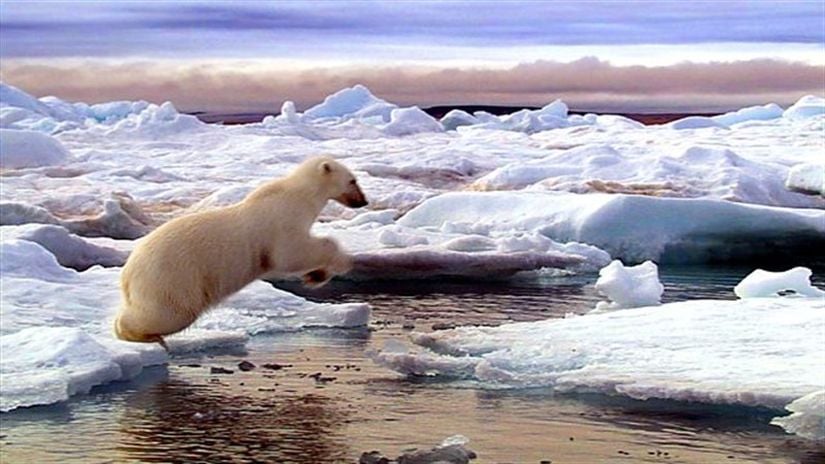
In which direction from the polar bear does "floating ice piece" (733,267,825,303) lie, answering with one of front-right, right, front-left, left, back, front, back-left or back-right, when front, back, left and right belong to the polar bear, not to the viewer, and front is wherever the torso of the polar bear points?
front-left

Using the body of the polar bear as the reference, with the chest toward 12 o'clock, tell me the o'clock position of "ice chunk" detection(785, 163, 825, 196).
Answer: The ice chunk is roughly at 10 o'clock from the polar bear.

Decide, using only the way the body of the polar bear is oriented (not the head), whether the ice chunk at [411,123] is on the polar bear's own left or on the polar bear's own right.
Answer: on the polar bear's own left

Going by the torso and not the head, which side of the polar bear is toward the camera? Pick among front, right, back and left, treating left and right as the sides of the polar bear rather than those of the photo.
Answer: right

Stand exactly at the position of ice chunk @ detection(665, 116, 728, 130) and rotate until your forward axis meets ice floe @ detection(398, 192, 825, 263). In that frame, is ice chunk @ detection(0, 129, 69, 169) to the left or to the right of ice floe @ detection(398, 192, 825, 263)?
right

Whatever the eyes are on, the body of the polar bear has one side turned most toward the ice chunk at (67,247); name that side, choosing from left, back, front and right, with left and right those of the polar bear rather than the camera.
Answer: left

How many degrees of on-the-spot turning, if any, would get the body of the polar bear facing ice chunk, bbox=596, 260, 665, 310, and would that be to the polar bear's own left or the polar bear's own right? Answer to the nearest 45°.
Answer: approximately 45° to the polar bear's own left

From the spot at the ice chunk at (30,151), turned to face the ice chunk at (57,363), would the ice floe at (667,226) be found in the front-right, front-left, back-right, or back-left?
front-left

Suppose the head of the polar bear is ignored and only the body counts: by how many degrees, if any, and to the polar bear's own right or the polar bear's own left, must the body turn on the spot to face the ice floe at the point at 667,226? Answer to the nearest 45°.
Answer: approximately 45° to the polar bear's own left

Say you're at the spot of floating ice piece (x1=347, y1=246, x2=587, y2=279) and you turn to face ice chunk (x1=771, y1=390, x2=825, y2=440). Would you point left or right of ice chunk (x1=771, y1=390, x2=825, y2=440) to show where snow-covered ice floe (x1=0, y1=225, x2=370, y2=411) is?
right

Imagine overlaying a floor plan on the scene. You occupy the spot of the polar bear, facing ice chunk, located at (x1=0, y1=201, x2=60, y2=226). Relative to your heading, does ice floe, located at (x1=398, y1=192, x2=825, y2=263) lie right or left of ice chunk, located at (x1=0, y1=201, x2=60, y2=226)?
right
